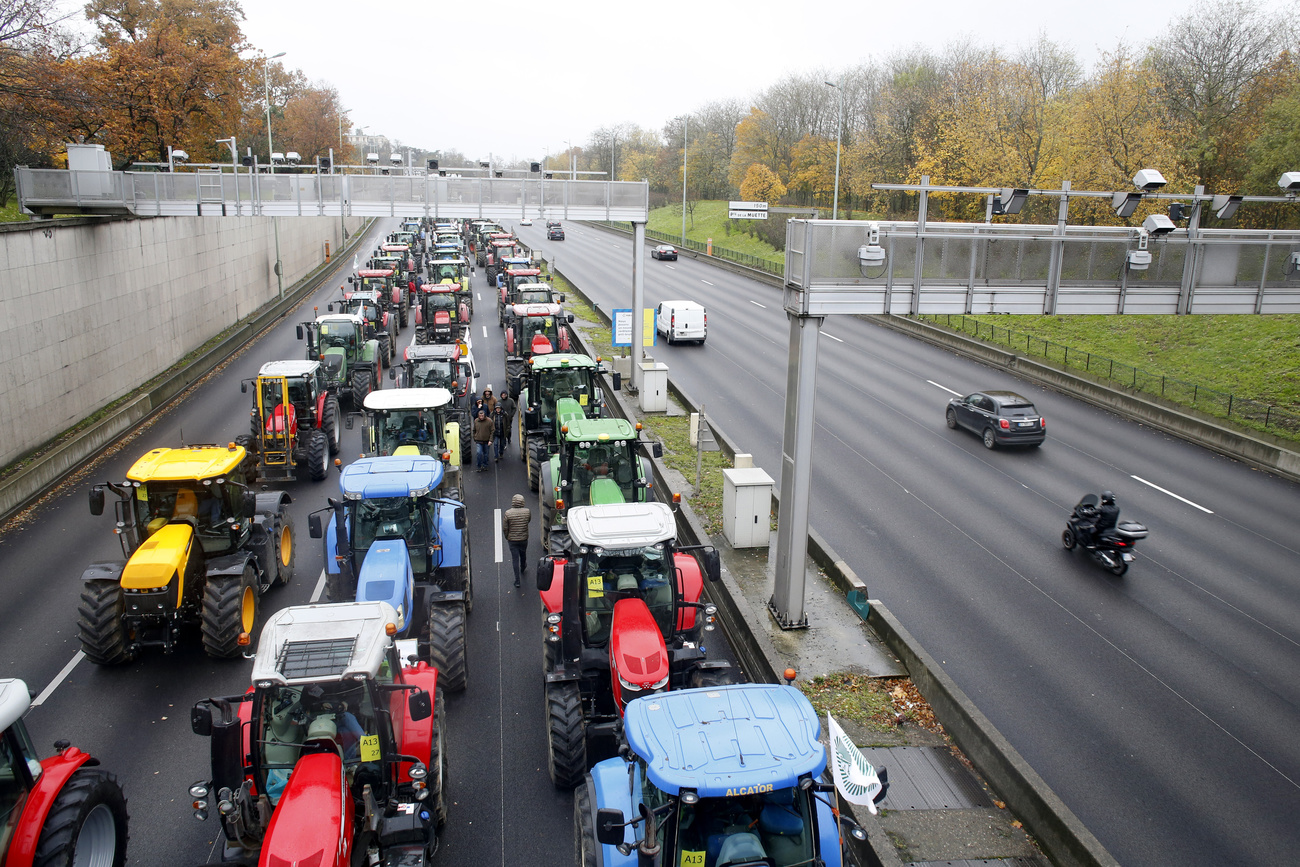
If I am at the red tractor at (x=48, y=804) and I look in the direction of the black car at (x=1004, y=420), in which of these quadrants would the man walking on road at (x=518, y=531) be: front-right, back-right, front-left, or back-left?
front-left

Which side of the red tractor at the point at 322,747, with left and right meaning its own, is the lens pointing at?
front

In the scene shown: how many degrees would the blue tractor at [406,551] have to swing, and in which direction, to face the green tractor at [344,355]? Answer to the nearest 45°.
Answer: approximately 180°

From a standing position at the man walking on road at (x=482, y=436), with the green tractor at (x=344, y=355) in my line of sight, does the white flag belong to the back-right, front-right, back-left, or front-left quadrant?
back-left

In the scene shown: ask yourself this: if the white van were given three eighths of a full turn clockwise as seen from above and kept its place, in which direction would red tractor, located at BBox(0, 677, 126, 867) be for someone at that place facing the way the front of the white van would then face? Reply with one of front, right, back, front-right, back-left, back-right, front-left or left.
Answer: front-right

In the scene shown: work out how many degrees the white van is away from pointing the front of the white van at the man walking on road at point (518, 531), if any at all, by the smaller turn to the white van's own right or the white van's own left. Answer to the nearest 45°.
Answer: approximately 180°

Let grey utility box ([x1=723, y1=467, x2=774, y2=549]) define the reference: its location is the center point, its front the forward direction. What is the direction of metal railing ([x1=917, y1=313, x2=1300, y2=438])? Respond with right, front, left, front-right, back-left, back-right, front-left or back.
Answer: back-left

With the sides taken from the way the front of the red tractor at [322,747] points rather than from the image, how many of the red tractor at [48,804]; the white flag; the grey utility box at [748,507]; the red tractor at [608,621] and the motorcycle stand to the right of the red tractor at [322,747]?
1

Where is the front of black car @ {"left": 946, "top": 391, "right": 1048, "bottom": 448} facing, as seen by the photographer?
facing away from the viewer and to the left of the viewer

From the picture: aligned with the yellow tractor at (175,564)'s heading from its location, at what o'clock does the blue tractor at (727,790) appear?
The blue tractor is roughly at 10 o'clock from the yellow tractor.

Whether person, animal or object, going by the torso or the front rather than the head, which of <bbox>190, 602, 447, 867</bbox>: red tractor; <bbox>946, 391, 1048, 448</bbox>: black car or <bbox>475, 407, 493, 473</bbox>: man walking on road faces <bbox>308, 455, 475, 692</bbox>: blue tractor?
the man walking on road

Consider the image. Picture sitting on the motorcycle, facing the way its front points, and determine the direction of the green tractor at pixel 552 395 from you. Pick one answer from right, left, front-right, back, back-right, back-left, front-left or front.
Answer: front-left

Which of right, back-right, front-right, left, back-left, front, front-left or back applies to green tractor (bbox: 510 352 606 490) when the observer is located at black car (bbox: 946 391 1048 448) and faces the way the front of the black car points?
left

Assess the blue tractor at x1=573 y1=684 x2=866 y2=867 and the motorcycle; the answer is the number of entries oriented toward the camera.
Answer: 1

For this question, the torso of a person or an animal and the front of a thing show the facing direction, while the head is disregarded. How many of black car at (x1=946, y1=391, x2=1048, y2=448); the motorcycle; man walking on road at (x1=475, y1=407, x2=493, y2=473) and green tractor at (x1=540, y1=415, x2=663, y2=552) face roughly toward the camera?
2

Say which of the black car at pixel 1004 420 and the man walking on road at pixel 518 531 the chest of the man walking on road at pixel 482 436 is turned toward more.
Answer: the man walking on road

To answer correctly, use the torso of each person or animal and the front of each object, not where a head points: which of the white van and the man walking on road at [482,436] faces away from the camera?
the white van

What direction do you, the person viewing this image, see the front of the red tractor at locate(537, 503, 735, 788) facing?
facing the viewer

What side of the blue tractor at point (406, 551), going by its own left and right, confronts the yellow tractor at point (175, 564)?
right

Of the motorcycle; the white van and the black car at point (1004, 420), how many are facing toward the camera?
0

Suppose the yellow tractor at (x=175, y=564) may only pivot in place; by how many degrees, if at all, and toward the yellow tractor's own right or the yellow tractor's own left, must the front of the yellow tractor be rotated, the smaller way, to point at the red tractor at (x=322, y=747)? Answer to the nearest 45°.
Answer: approximately 45° to the yellow tractor's own left
